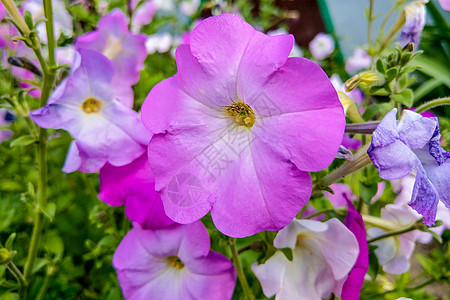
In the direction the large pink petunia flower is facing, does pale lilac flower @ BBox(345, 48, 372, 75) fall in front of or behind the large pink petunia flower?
behind

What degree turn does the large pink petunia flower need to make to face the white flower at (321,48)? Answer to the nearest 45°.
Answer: approximately 180°

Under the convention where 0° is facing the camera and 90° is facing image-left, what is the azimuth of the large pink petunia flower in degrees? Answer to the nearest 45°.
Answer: approximately 0°
